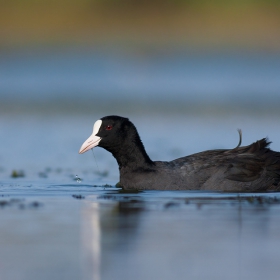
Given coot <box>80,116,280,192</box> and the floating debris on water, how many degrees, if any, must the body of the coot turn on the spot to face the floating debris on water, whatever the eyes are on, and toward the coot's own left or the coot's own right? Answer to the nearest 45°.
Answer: approximately 45° to the coot's own left

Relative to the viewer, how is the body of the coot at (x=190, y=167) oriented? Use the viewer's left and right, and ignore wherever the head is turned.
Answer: facing to the left of the viewer
